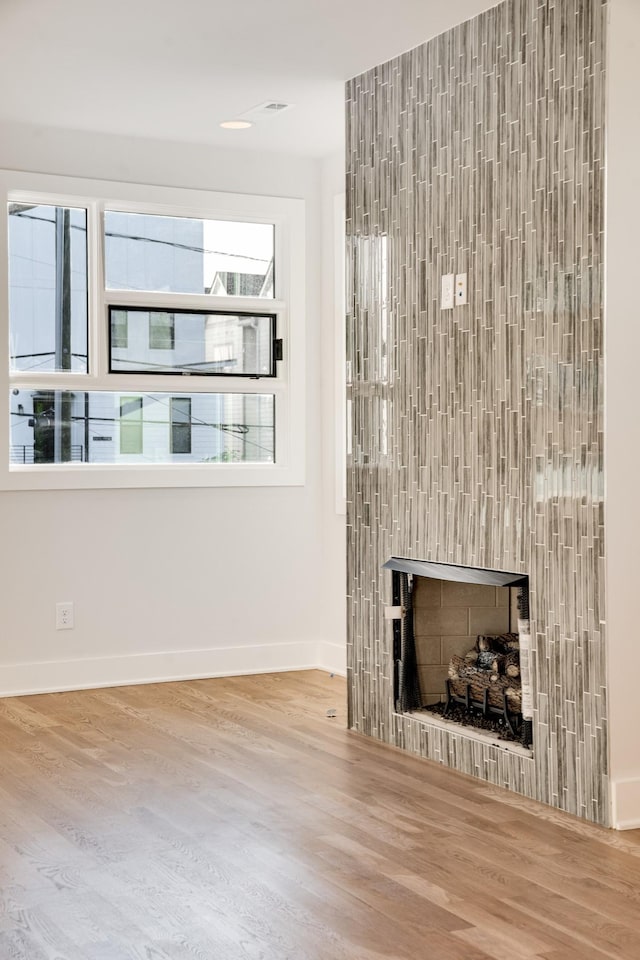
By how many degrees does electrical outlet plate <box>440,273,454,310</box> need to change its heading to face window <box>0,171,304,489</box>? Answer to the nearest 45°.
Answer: approximately 90° to its right

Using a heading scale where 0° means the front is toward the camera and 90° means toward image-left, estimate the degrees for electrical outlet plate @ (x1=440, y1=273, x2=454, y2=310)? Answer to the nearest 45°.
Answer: approximately 45°
